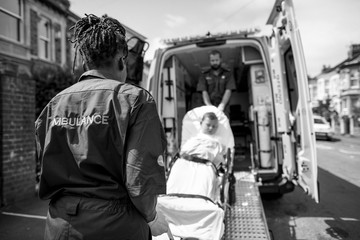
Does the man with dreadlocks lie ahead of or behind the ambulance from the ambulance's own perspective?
behind

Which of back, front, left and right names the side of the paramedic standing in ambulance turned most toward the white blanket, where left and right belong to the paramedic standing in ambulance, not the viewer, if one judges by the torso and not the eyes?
front

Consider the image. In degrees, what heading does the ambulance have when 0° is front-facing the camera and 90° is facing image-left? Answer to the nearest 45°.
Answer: approximately 180°

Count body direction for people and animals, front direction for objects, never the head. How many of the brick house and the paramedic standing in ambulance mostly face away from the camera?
0

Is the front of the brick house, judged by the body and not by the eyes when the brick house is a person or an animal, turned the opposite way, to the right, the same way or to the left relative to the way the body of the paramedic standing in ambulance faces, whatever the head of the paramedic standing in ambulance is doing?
to the left

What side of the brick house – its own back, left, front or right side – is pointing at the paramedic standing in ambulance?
front

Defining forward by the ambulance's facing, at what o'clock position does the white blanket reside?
The white blanket is roughly at 7 o'clock from the ambulance.

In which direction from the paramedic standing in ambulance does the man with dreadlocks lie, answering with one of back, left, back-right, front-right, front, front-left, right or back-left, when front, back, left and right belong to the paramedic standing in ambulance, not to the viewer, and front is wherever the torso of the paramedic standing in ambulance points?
front

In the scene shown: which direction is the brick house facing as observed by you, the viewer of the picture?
facing the viewer and to the right of the viewer

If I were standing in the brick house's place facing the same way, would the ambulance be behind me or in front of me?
in front

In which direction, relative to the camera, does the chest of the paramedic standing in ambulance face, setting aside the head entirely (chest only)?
toward the camera

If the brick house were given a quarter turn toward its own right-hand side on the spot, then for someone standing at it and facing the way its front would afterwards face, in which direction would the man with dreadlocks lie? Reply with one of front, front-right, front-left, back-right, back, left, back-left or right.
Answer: front-left
